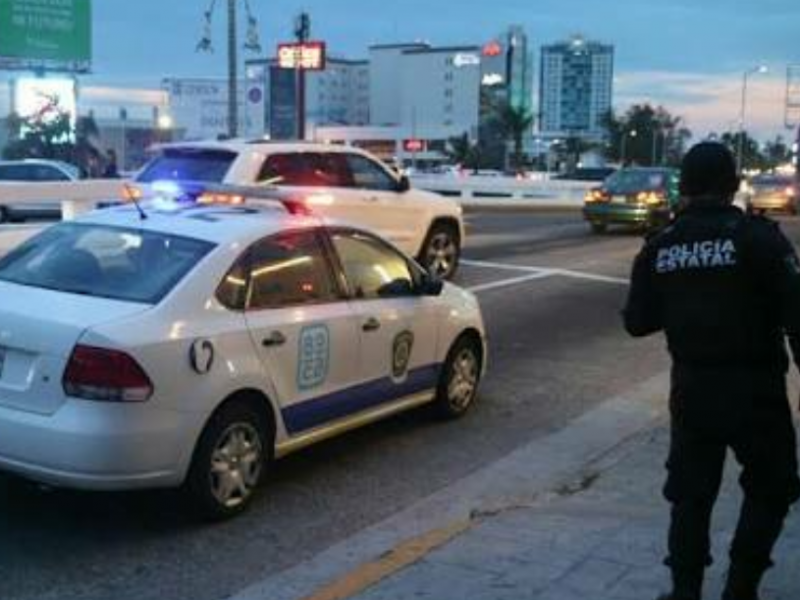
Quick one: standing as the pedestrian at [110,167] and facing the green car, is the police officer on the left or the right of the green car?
right

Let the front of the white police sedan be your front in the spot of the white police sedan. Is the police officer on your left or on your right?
on your right

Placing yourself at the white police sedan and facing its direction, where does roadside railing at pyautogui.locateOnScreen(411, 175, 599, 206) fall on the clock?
The roadside railing is roughly at 11 o'clock from the white police sedan.

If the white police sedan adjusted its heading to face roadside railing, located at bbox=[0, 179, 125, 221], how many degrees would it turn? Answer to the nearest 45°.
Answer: approximately 45° to its left

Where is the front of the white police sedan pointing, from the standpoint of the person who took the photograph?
facing away from the viewer and to the right of the viewer

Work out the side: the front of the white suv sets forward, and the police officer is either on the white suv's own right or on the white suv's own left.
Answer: on the white suv's own right

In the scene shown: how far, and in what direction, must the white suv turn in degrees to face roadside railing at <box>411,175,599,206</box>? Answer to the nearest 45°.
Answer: approximately 45° to its left

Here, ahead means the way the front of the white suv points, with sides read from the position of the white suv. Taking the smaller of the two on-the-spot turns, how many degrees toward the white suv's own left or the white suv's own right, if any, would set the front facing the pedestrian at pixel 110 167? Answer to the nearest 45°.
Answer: approximately 45° to the white suv's own left

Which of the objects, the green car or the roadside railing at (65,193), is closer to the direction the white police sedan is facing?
the green car

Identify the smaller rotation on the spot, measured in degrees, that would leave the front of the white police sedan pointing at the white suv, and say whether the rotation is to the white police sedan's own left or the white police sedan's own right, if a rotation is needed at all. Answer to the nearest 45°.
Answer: approximately 45° to the white police sedan's own left
